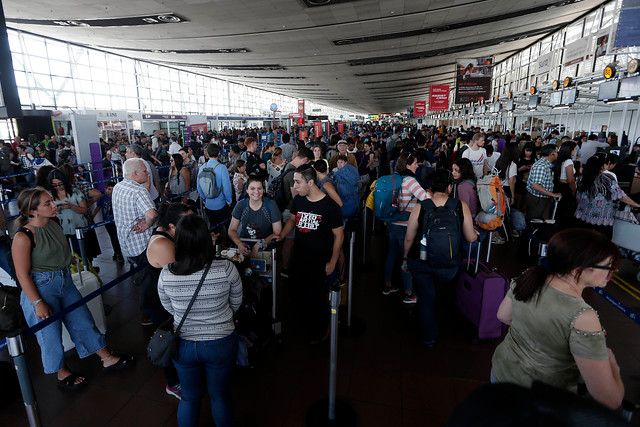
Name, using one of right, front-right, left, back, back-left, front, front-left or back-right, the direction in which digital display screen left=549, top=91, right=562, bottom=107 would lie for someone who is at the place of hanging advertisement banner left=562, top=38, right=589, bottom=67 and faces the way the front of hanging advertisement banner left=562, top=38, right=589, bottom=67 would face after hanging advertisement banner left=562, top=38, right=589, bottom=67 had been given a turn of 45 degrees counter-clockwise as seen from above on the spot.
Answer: front

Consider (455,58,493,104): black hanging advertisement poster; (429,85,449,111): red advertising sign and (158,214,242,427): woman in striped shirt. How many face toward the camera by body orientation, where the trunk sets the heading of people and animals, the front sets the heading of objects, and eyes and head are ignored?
2

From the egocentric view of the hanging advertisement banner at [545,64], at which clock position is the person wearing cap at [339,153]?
The person wearing cap is roughly at 11 o'clock from the hanging advertisement banner.

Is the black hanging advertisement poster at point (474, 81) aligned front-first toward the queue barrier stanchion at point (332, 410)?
yes

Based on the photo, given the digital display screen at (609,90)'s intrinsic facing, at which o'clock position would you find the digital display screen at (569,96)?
the digital display screen at (569,96) is roughly at 4 o'clock from the digital display screen at (609,90).

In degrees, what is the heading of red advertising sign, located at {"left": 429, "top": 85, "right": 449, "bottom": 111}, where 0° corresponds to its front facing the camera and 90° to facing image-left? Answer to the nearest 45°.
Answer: approximately 0°

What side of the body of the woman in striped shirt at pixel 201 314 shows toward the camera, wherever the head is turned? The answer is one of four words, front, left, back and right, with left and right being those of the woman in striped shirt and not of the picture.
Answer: back

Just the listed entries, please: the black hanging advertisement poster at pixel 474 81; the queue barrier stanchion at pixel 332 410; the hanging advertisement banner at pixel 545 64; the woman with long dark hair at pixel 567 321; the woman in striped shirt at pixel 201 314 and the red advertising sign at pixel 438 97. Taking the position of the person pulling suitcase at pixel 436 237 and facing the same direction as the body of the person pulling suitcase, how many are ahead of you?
3

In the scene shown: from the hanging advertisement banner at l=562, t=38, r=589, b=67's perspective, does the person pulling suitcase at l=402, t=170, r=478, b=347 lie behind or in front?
in front

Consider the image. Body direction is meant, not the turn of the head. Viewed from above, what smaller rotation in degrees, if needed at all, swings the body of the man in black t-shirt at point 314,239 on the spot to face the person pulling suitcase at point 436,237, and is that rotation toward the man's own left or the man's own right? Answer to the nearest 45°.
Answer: approximately 135° to the man's own left

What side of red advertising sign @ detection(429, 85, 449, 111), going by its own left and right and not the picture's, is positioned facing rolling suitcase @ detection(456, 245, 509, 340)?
front

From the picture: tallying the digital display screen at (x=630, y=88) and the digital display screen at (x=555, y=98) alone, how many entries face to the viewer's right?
0

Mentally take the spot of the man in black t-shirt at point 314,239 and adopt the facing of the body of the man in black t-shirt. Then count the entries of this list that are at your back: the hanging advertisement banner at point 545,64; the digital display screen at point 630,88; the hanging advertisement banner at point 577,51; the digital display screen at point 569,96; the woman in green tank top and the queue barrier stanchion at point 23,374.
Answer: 4

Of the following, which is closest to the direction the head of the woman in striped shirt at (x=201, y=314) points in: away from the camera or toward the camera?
away from the camera

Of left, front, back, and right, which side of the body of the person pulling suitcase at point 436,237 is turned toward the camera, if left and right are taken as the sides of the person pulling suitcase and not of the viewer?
back

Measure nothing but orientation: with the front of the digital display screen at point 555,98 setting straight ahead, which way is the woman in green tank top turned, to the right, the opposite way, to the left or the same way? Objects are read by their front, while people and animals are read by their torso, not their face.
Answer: the opposite way

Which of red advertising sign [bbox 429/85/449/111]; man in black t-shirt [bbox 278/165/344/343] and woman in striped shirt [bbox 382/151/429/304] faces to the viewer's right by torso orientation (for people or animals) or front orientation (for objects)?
the woman in striped shirt

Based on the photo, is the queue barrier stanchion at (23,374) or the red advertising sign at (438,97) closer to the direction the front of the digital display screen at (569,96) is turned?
the queue barrier stanchion

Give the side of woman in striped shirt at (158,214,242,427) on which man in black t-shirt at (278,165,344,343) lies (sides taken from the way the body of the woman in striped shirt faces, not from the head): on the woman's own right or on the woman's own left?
on the woman's own right

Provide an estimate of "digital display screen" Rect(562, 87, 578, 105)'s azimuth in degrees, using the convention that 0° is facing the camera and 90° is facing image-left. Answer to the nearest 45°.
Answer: approximately 45°
